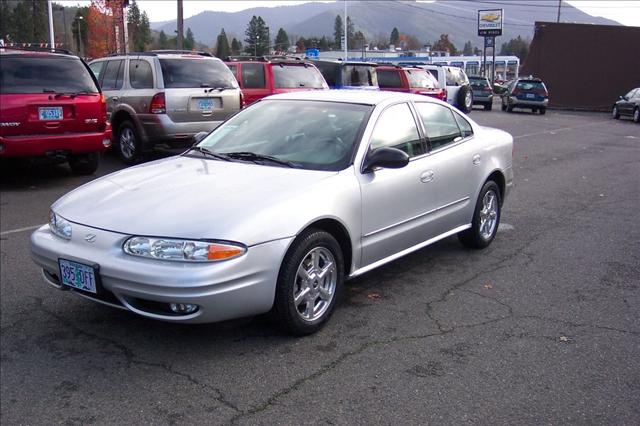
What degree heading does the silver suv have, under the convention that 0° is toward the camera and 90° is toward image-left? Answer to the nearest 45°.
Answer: approximately 135°

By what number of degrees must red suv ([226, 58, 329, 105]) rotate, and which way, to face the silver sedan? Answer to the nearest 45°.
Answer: approximately 135° to its left

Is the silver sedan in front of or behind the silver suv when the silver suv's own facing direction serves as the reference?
behind

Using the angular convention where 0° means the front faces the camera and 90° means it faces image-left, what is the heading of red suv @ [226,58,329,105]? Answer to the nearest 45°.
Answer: approximately 135°

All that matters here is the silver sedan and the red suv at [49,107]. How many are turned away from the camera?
1

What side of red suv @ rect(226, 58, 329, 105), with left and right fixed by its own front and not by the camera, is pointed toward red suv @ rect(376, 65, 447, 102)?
right

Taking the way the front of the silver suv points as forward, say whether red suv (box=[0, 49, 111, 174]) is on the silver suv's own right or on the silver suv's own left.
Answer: on the silver suv's own left

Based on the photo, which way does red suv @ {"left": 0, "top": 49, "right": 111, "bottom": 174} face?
away from the camera

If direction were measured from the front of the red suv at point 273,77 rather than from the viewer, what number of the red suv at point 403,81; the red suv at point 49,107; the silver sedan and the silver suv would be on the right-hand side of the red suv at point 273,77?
1

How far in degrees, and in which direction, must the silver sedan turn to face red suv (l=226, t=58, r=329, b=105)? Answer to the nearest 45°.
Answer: approximately 135° to its right

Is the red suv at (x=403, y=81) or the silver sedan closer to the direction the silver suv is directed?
the red suv

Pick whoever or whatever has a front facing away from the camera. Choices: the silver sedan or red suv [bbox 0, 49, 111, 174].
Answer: the red suv
